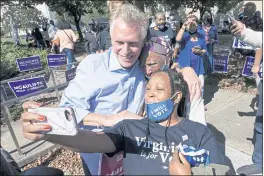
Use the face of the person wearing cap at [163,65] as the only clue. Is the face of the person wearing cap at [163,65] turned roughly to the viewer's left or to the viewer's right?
to the viewer's left

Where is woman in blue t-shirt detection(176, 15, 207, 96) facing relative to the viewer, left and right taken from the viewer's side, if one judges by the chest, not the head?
facing the viewer

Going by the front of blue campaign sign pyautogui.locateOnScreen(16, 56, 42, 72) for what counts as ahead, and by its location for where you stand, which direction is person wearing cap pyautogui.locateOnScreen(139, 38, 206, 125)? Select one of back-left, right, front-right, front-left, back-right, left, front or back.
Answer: front

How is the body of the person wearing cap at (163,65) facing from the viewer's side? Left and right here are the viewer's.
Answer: facing the viewer and to the left of the viewer

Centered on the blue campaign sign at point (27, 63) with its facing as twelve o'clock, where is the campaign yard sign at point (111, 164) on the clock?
The campaign yard sign is roughly at 12 o'clock from the blue campaign sign.

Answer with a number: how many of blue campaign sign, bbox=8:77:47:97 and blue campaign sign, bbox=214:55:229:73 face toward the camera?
2

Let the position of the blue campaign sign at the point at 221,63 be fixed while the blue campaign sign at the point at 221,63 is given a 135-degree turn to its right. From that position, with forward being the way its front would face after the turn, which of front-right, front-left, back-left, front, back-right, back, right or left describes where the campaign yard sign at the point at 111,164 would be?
back-left

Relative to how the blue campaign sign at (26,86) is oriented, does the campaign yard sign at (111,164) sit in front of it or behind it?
in front

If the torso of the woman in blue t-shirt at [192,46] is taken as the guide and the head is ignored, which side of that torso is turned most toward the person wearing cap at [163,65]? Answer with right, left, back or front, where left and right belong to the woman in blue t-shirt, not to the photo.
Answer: front

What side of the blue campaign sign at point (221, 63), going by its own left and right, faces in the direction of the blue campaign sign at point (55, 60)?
right

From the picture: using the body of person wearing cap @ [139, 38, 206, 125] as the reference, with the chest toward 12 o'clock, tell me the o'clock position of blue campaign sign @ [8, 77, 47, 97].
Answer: The blue campaign sign is roughly at 3 o'clock from the person wearing cap.

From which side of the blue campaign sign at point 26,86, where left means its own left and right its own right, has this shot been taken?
front
